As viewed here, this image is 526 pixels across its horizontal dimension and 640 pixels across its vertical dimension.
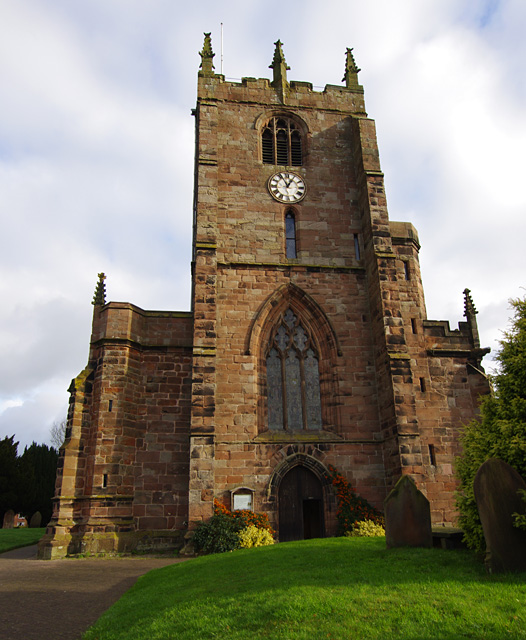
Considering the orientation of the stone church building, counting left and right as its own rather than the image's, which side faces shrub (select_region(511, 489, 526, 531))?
front

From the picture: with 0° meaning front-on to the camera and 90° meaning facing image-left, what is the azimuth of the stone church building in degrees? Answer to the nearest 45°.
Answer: approximately 0°

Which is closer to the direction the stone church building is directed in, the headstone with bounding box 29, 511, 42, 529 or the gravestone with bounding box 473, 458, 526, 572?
the gravestone

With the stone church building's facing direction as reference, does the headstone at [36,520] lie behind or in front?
behind

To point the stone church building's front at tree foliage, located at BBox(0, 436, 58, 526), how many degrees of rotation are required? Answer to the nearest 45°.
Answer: approximately 135° to its right

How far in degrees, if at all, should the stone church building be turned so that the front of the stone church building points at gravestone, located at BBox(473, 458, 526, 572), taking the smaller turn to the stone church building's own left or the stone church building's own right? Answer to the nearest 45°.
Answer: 0° — it already faces it

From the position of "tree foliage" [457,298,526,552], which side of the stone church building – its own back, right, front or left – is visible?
front

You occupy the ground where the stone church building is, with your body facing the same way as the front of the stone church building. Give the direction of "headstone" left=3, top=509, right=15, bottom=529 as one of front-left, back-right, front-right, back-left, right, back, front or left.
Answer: back-right
